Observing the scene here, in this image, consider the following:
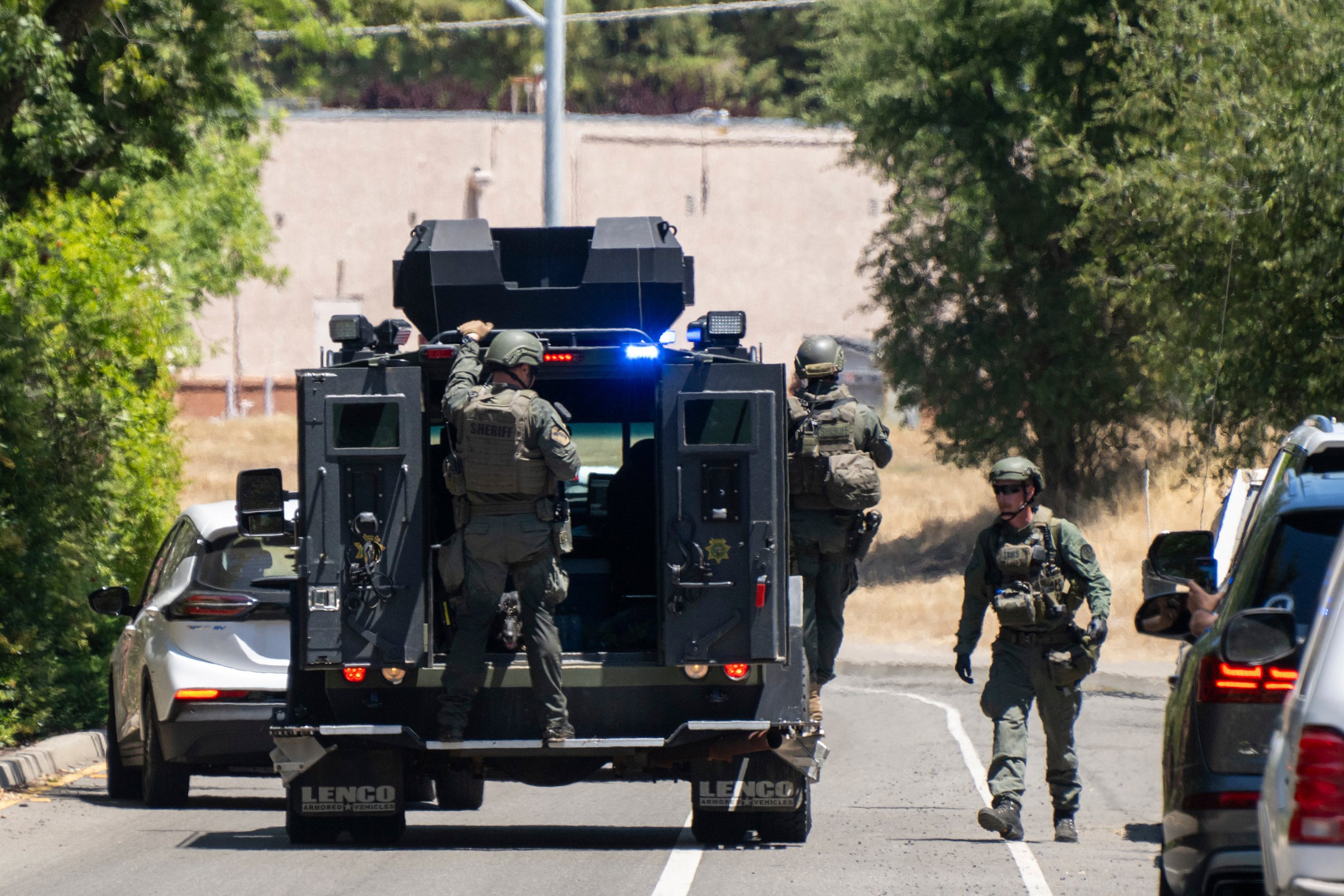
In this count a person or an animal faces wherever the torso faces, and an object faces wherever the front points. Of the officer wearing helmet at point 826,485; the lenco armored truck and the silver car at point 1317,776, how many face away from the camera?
3

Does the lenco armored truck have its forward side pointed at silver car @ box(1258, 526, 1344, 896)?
no

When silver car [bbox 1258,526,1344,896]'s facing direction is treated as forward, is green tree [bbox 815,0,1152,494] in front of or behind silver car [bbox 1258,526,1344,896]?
in front

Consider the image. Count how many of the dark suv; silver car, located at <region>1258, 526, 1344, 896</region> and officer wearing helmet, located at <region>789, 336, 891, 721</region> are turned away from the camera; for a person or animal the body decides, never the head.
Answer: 3

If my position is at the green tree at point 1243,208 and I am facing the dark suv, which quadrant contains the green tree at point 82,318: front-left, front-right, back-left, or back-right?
front-right

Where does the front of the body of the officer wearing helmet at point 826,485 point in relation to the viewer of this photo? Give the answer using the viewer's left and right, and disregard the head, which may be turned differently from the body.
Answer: facing away from the viewer

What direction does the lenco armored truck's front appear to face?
away from the camera

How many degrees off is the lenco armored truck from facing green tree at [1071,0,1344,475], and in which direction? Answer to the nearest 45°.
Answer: approximately 45° to its right

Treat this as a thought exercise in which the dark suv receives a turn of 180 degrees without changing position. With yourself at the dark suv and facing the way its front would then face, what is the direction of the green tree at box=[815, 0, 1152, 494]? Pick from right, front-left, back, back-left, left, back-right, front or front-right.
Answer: back

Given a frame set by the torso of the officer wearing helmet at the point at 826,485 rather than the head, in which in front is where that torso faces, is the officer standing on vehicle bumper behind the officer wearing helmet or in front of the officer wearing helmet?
behind

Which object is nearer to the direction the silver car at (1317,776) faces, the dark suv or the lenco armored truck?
the dark suv

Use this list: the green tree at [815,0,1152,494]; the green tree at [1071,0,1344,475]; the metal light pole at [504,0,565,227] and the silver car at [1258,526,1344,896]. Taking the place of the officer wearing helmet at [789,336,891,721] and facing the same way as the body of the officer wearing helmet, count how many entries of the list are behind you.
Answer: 1

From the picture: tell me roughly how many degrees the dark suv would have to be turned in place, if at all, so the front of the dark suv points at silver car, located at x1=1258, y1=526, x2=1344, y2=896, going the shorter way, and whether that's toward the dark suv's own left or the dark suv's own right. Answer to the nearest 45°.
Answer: approximately 180°

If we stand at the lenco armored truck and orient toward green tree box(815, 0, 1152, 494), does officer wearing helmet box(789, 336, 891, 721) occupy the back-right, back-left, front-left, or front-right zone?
front-right

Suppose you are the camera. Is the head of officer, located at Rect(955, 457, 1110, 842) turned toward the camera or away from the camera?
toward the camera

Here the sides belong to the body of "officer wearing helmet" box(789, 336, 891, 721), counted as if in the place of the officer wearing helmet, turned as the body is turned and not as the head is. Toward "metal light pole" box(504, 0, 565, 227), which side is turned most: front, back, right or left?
front

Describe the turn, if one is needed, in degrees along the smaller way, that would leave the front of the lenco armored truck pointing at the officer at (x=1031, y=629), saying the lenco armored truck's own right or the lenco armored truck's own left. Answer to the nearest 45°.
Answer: approximately 90° to the lenco armored truck's own right

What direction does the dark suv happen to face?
away from the camera

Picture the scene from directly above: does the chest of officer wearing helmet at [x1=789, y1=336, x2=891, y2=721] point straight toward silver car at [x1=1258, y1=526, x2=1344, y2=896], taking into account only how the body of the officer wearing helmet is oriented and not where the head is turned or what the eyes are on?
no

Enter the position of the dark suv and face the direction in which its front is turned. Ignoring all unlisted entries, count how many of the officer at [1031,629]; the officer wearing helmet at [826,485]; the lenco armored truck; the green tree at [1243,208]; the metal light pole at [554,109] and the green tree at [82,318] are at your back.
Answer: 0

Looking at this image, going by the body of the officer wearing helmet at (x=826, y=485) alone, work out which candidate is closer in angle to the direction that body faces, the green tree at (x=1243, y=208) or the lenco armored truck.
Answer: the green tree

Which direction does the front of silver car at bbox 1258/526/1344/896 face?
away from the camera
